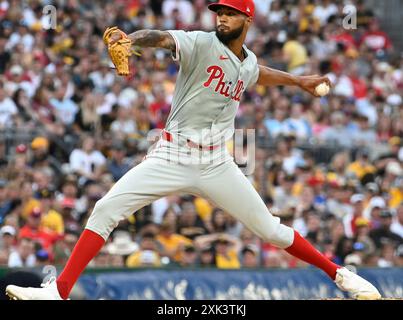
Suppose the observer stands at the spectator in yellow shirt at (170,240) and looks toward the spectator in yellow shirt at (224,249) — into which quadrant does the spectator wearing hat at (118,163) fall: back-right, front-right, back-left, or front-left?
back-left

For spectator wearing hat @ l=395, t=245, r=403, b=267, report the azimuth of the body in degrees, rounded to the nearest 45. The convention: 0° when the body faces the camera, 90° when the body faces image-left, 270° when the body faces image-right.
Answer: approximately 0°

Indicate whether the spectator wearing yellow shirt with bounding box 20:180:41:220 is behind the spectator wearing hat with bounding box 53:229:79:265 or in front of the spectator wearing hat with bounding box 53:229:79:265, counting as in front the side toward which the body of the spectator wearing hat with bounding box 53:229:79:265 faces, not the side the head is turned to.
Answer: behind

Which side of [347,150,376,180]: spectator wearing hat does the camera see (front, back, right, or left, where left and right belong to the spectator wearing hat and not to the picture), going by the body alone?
front

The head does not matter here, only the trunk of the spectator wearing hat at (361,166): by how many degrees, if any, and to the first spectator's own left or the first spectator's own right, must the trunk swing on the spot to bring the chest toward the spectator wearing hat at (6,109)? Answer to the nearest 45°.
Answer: approximately 90° to the first spectator's own right

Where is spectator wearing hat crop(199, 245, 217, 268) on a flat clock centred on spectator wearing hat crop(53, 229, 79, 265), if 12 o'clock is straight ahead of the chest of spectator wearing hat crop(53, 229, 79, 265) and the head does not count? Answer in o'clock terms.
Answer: spectator wearing hat crop(199, 245, 217, 268) is roughly at 9 o'clock from spectator wearing hat crop(53, 229, 79, 265).

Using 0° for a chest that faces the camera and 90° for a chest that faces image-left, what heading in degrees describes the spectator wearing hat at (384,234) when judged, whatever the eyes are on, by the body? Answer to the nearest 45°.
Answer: approximately 0°

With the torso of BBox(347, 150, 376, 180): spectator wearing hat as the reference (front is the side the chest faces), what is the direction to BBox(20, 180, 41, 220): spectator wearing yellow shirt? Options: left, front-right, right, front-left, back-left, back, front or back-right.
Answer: front-right
